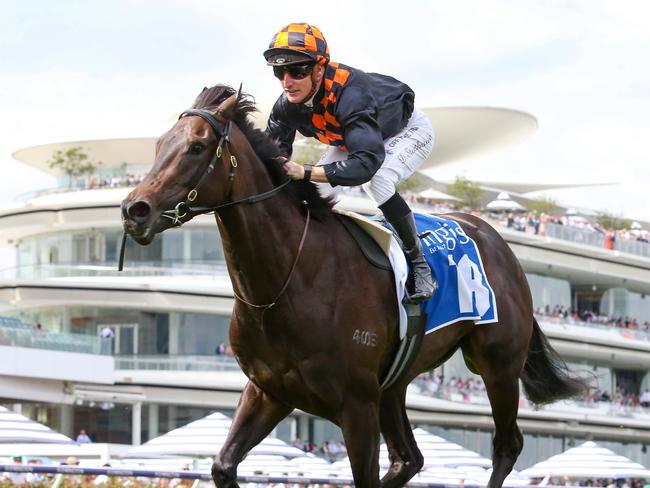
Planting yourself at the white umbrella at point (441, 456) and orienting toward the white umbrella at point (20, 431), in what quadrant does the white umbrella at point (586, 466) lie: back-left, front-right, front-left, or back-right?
back-left

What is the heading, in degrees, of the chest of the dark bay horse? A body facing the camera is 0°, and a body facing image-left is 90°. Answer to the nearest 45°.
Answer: approximately 45°

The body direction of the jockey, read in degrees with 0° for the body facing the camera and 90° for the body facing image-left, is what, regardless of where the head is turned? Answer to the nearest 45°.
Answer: approximately 45°
